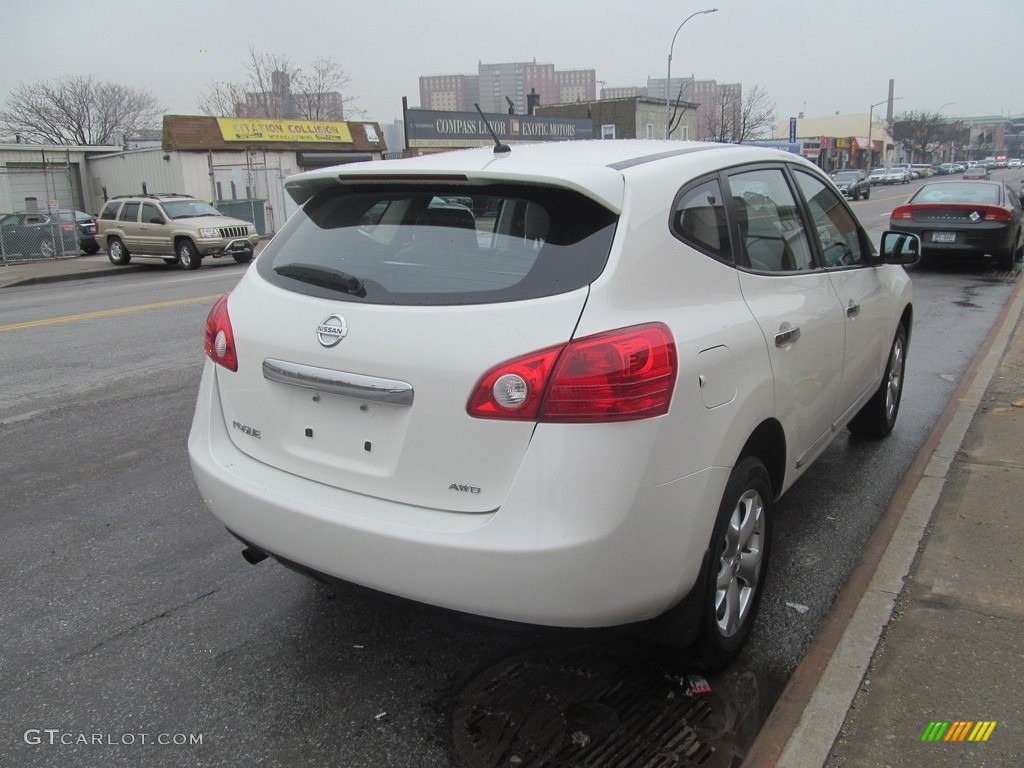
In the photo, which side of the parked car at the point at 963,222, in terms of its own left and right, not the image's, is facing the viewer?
back

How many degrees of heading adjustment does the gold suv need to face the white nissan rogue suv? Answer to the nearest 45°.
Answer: approximately 45° to its right

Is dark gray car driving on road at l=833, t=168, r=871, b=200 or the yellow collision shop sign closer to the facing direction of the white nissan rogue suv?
the dark gray car driving on road

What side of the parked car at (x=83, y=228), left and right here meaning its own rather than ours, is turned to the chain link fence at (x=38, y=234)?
left

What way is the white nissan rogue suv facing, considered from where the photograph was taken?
facing away from the viewer and to the right of the viewer

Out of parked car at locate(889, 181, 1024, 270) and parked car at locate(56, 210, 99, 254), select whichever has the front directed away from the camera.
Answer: parked car at locate(889, 181, 1024, 270)

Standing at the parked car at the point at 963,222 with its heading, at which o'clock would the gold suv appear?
The gold suv is roughly at 9 o'clock from the parked car.

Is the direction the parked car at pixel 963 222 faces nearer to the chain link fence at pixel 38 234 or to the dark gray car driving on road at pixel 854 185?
the dark gray car driving on road

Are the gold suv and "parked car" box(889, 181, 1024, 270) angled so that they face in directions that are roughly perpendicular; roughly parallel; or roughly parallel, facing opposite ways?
roughly perpendicular

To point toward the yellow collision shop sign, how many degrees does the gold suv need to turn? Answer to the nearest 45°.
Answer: approximately 135° to its left
